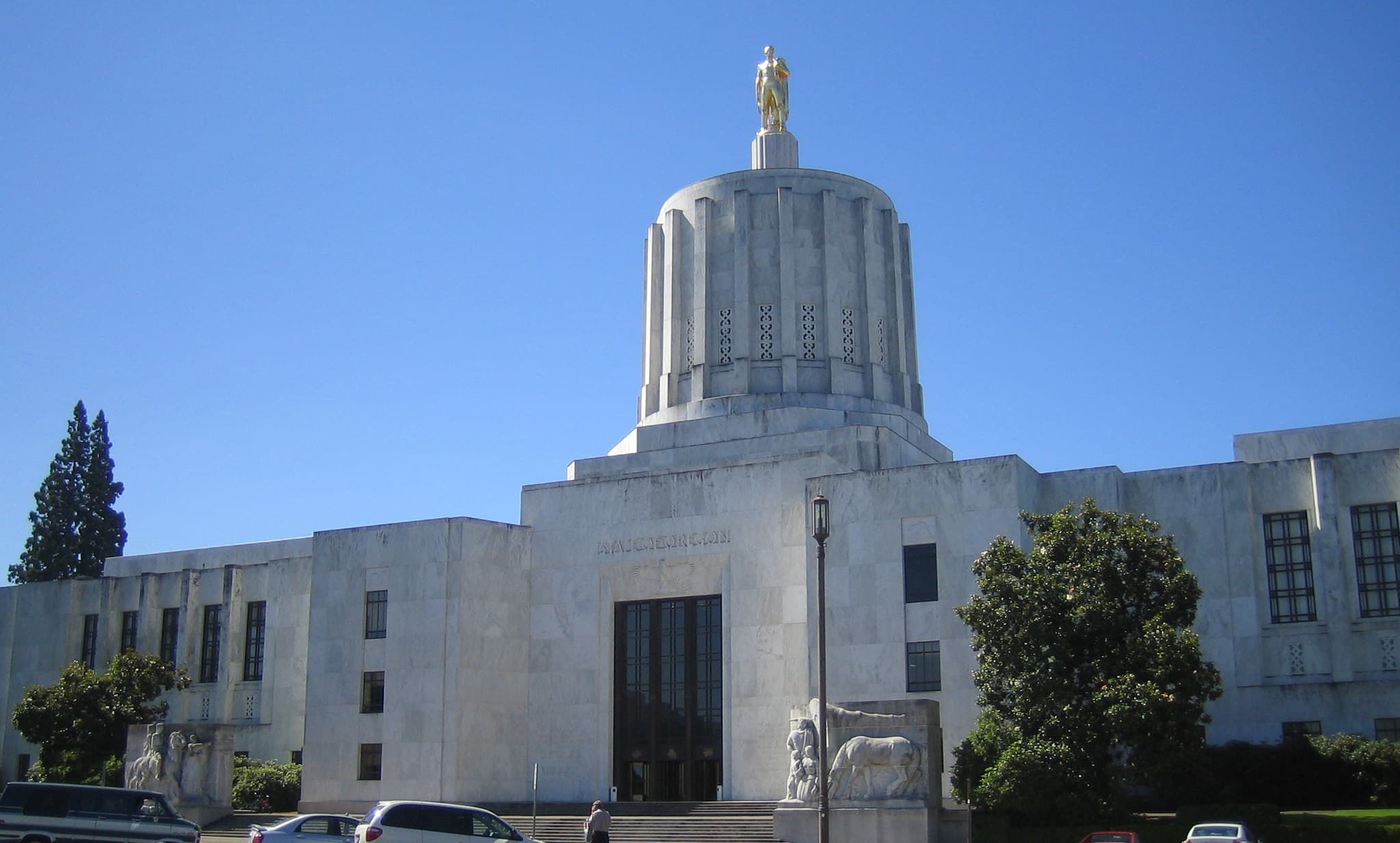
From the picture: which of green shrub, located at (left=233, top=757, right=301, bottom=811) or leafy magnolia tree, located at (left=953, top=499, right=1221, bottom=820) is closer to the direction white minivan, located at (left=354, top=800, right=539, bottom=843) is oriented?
the leafy magnolia tree

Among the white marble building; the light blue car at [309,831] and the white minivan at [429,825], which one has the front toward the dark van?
the white marble building

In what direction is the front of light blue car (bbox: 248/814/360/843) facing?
to the viewer's right

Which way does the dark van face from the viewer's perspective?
to the viewer's right

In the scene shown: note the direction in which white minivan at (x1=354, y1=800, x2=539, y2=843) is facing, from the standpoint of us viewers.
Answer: facing to the right of the viewer

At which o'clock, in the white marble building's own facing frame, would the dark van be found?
The dark van is roughly at 12 o'clock from the white marble building.

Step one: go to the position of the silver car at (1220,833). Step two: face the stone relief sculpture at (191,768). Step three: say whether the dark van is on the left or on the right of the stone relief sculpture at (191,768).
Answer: left

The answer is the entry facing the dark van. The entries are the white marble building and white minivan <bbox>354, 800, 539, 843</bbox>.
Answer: the white marble building

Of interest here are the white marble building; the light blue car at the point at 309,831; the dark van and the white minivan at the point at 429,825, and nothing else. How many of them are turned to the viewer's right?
3

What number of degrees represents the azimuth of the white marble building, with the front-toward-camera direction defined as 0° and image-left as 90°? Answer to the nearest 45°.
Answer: approximately 45°

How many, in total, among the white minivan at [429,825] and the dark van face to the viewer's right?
2

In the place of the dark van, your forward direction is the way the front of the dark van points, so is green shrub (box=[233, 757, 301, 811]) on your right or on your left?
on your left

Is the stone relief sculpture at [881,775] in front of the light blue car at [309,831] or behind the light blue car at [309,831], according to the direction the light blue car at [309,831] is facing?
in front

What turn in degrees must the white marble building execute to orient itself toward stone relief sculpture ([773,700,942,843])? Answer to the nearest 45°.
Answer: approximately 45° to its left

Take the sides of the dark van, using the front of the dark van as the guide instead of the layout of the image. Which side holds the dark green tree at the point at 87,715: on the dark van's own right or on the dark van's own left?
on the dark van's own left

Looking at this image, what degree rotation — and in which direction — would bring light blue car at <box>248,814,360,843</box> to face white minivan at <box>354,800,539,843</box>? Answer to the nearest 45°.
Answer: approximately 45° to its right
